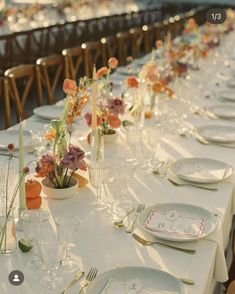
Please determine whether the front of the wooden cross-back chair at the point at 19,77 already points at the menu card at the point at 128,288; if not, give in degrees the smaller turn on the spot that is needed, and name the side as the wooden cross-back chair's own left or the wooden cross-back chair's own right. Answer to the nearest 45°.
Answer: approximately 45° to the wooden cross-back chair's own right

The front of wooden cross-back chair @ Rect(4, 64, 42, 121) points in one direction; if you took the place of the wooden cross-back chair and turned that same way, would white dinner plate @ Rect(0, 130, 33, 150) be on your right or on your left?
on your right

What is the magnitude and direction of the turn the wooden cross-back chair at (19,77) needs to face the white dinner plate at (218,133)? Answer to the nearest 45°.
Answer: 0° — it already faces it

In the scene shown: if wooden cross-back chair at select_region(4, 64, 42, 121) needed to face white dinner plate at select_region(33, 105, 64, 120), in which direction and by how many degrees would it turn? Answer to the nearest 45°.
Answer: approximately 45° to its right

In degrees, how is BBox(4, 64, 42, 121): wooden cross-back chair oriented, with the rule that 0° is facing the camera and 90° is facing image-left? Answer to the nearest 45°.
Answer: approximately 315°

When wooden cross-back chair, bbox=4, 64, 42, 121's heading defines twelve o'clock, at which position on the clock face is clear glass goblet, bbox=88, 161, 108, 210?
The clear glass goblet is roughly at 1 o'clock from the wooden cross-back chair.
